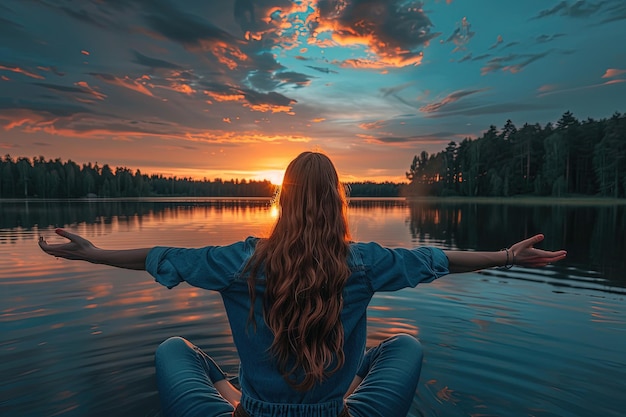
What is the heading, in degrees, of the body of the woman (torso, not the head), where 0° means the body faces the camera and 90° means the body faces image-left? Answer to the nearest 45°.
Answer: approximately 180°

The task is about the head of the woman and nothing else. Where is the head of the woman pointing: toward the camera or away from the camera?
away from the camera
